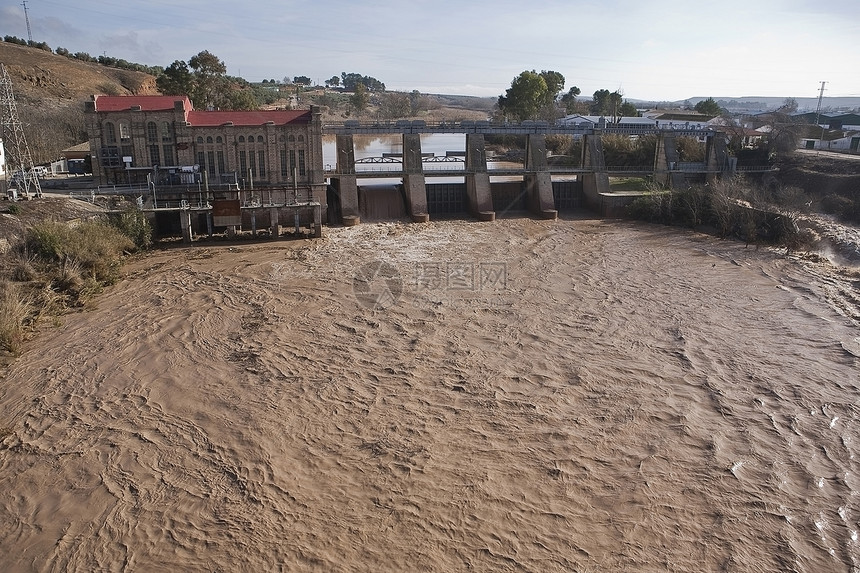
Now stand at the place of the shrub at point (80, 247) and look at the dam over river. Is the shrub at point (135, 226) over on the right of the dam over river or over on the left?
left

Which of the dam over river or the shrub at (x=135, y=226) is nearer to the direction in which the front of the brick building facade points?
the shrub

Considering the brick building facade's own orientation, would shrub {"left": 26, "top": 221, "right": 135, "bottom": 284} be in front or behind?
in front

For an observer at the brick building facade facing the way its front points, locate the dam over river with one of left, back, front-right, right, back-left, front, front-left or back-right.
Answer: left

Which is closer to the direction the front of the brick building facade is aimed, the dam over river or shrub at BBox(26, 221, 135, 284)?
the shrub

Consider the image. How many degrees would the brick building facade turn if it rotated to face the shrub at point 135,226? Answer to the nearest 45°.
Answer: approximately 45° to its right

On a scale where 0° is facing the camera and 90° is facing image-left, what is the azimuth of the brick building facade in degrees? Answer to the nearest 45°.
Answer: approximately 0°

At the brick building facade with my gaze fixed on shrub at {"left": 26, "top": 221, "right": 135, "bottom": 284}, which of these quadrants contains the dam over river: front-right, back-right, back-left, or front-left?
back-left
